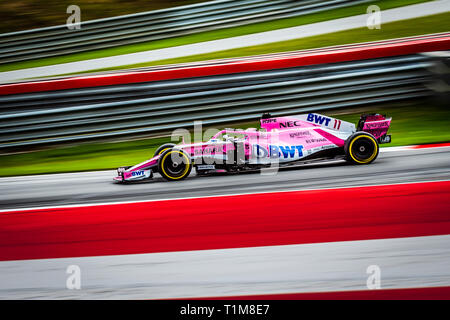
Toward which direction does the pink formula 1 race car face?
to the viewer's left
